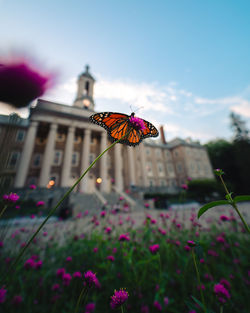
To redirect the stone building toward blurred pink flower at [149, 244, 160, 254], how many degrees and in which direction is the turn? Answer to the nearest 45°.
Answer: approximately 45° to its right

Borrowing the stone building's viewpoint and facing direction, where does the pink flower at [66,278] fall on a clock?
The pink flower is roughly at 1 o'clock from the stone building.

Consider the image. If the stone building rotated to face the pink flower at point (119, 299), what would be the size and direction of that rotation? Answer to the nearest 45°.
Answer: approximately 45° to its right

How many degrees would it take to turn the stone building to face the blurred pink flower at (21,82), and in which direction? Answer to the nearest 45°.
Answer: approximately 45° to its right

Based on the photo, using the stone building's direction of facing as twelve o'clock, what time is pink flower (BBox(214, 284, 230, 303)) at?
The pink flower is roughly at 1 o'clock from the stone building.

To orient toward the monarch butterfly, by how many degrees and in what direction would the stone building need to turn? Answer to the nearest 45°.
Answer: approximately 45° to its right

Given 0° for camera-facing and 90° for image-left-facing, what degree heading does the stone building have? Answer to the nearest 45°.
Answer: approximately 315°
